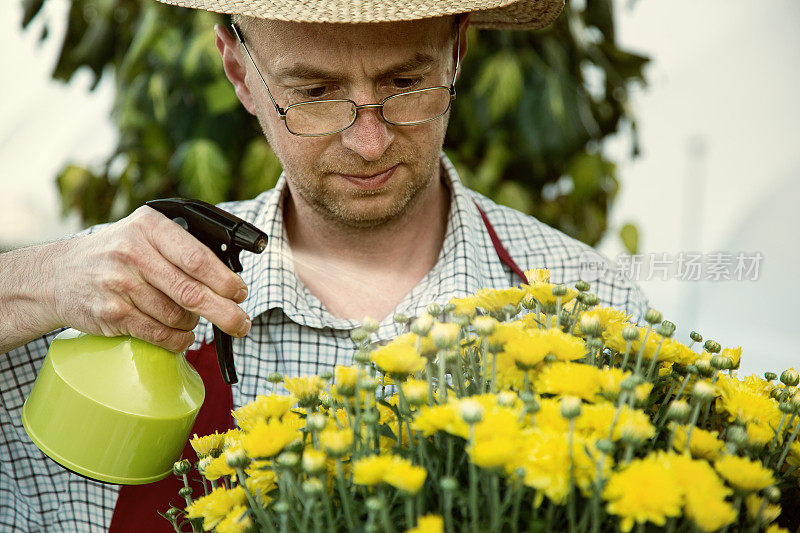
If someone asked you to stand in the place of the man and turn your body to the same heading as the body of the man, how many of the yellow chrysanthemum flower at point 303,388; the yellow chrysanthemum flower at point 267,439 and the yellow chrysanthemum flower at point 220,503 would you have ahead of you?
3

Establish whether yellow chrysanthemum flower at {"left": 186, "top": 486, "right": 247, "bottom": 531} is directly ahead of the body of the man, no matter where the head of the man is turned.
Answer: yes

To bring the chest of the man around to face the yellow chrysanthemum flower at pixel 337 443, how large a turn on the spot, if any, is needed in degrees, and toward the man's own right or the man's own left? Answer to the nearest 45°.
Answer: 0° — they already face it

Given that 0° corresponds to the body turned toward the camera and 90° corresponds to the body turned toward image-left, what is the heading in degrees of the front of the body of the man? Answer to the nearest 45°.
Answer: approximately 0°

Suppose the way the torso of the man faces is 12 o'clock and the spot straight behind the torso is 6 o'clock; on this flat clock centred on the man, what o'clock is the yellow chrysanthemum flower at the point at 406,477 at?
The yellow chrysanthemum flower is roughly at 12 o'clock from the man.

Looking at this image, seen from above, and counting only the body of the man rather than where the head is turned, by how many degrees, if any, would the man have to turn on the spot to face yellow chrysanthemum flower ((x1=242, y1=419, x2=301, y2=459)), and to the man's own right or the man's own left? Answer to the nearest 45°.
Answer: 0° — they already face it

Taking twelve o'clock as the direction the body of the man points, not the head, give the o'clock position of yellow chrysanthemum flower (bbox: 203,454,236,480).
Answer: The yellow chrysanthemum flower is roughly at 12 o'clock from the man.

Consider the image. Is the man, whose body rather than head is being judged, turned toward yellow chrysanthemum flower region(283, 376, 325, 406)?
yes
